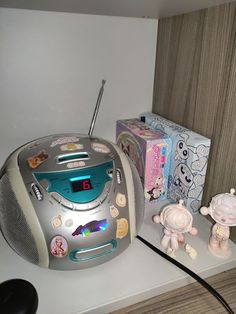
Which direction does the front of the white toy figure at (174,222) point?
toward the camera

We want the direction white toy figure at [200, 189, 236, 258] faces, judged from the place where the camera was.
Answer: facing the viewer

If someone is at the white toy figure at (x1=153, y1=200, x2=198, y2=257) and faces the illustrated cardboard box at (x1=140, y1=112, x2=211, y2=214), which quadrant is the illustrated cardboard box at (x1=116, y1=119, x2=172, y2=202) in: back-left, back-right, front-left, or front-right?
front-left

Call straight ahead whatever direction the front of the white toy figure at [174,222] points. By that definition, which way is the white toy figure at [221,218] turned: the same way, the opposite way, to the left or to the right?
the same way

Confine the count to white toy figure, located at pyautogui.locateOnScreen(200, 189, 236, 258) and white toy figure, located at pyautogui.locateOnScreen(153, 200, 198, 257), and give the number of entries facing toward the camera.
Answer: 2

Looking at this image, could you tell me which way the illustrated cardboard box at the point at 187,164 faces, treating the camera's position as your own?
facing the viewer and to the left of the viewer
